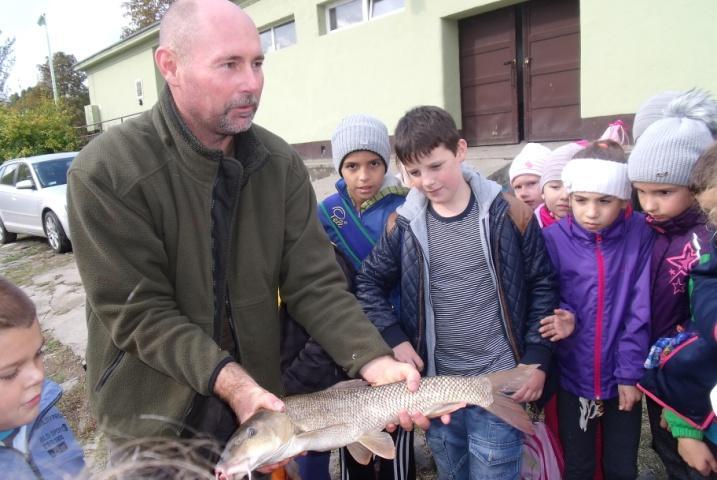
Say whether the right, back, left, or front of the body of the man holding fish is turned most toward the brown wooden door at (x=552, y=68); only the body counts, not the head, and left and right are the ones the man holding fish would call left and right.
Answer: left

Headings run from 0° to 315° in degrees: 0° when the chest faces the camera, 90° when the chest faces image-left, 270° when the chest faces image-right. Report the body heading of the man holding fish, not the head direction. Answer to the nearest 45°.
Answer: approximately 315°

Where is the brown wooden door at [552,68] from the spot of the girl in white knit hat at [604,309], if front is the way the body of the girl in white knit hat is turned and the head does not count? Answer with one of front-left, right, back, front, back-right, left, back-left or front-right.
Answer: back

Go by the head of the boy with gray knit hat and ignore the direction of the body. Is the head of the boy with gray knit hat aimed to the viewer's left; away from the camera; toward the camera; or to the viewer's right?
toward the camera

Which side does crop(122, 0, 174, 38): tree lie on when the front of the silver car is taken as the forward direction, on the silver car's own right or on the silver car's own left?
on the silver car's own left

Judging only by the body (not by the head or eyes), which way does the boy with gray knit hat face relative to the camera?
toward the camera

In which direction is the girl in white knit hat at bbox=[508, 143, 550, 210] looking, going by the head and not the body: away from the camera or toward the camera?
toward the camera

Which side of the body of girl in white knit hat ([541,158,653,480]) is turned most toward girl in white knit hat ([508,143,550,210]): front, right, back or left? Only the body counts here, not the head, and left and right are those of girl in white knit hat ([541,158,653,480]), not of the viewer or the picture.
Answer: back

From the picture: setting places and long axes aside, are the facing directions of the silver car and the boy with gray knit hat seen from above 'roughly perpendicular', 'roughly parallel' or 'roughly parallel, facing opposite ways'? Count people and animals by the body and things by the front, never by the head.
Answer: roughly perpendicular

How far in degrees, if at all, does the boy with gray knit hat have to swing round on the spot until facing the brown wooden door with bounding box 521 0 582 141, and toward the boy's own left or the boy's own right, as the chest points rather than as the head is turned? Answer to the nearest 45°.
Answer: approximately 135° to the boy's own left

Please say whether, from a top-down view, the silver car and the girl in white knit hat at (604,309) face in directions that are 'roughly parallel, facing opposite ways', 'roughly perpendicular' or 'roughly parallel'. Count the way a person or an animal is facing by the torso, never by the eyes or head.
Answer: roughly perpendicular

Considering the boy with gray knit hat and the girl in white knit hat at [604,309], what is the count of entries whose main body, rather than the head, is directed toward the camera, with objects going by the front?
2

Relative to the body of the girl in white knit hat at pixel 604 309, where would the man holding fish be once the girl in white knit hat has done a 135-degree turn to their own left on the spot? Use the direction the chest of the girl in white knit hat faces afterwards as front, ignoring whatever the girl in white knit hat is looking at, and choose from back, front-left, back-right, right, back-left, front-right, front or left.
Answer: back

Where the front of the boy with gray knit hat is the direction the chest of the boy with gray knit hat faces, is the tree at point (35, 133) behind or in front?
behind
